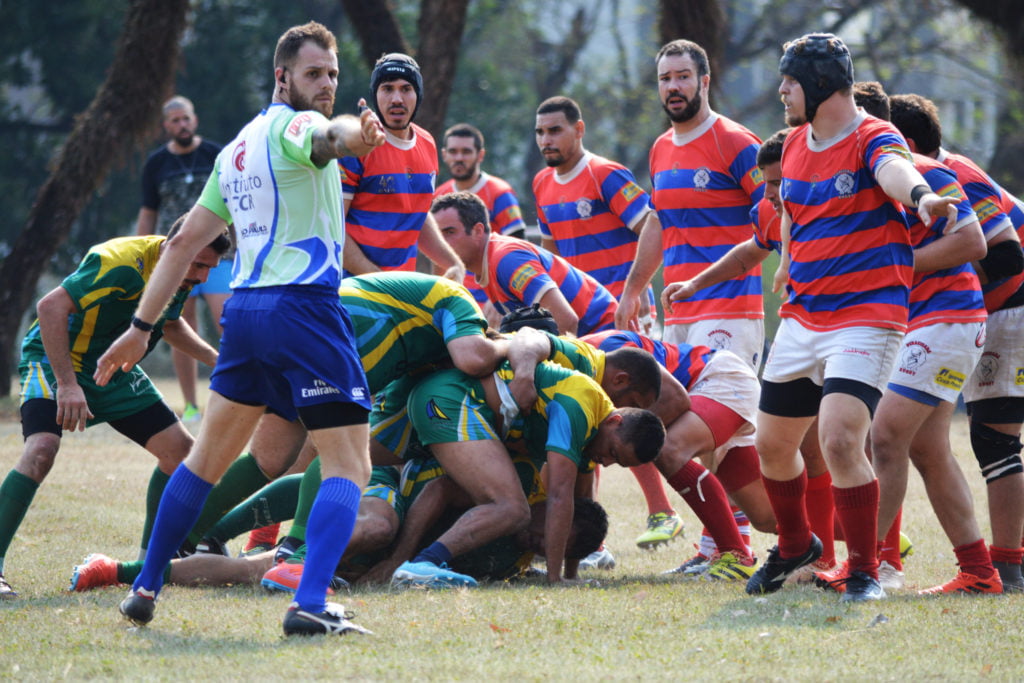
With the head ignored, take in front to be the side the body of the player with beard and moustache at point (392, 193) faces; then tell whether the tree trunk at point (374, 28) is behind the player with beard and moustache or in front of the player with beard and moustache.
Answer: behind

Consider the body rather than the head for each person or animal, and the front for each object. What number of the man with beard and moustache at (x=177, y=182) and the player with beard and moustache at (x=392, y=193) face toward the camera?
2

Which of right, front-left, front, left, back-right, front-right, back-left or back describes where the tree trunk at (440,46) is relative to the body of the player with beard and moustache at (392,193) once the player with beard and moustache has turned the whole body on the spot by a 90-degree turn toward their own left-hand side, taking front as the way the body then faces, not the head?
left

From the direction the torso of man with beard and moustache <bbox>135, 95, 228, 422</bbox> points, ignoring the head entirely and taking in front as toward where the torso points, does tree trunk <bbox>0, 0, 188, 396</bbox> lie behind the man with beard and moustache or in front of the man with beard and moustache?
behind

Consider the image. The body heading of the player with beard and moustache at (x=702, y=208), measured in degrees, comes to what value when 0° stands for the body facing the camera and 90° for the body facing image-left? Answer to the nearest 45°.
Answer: approximately 45°
